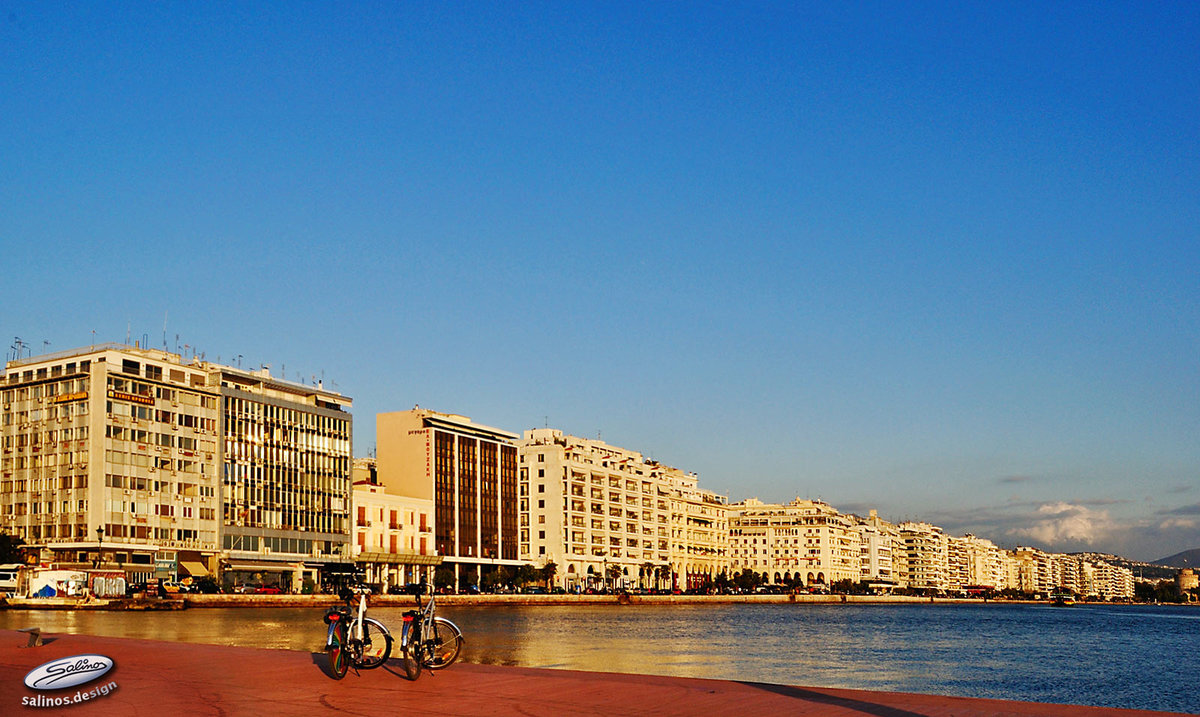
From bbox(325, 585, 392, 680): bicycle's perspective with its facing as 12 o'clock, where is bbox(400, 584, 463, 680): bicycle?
bbox(400, 584, 463, 680): bicycle is roughly at 2 o'clock from bbox(325, 585, 392, 680): bicycle.

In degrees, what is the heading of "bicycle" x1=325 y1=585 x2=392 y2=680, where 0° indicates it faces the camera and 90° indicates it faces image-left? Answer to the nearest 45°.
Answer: approximately 225°
